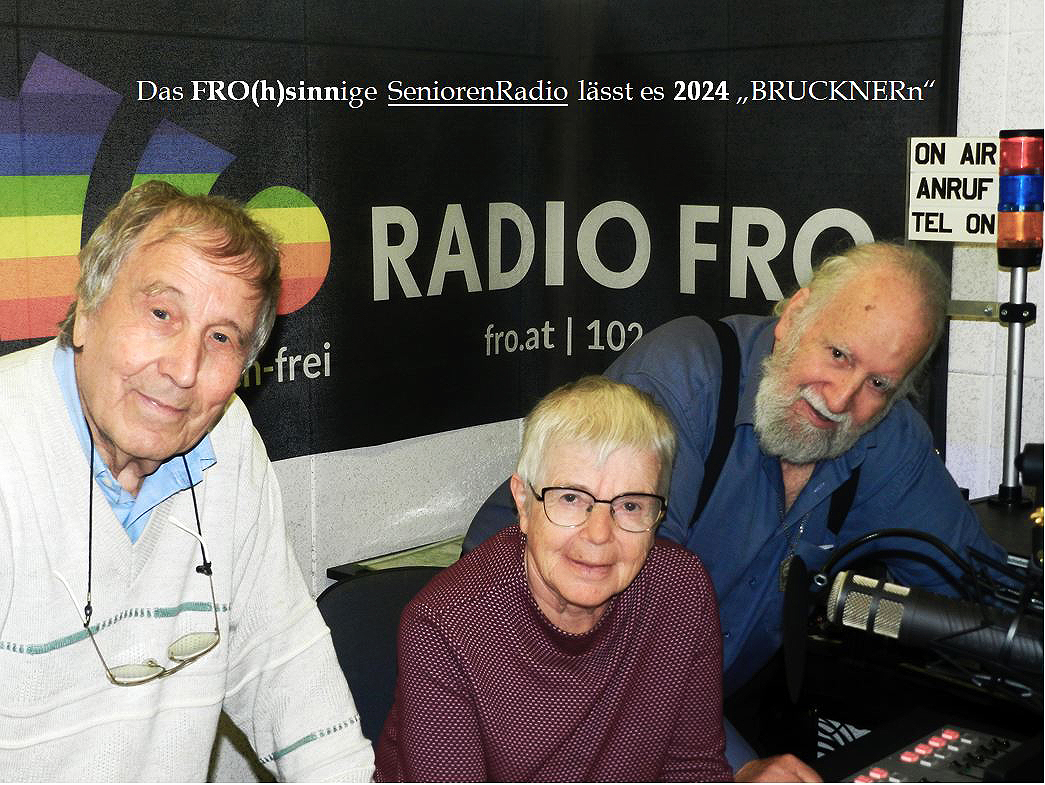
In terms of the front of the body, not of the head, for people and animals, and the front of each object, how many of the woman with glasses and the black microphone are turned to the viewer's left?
1

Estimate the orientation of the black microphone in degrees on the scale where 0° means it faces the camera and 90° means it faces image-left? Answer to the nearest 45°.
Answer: approximately 90°

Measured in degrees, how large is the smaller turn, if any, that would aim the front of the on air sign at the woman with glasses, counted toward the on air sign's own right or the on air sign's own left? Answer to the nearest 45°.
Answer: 0° — it already faces them

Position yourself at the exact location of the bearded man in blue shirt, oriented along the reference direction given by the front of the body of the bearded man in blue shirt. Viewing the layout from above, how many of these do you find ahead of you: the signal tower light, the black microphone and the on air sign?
1

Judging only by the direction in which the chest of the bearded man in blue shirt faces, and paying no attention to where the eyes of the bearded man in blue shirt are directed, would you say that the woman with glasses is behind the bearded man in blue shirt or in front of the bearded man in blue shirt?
in front

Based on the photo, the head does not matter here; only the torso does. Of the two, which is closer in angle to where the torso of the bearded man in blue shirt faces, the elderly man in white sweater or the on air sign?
the elderly man in white sweater

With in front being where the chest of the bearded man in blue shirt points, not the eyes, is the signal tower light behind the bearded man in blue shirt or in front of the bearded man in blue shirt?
behind

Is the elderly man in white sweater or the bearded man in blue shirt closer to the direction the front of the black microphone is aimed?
the elderly man in white sweater

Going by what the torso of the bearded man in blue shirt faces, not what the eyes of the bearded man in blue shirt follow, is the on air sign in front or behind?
behind

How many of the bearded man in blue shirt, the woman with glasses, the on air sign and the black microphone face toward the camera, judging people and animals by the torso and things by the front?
3

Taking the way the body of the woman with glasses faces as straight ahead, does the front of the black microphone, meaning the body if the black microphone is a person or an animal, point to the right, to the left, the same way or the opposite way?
to the right

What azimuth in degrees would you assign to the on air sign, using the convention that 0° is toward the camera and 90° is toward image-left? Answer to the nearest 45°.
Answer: approximately 0°

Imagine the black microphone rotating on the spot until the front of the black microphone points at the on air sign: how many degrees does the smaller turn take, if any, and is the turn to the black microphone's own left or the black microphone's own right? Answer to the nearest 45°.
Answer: approximately 90° to the black microphone's own right

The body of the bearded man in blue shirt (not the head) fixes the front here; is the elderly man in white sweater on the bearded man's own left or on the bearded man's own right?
on the bearded man's own right
